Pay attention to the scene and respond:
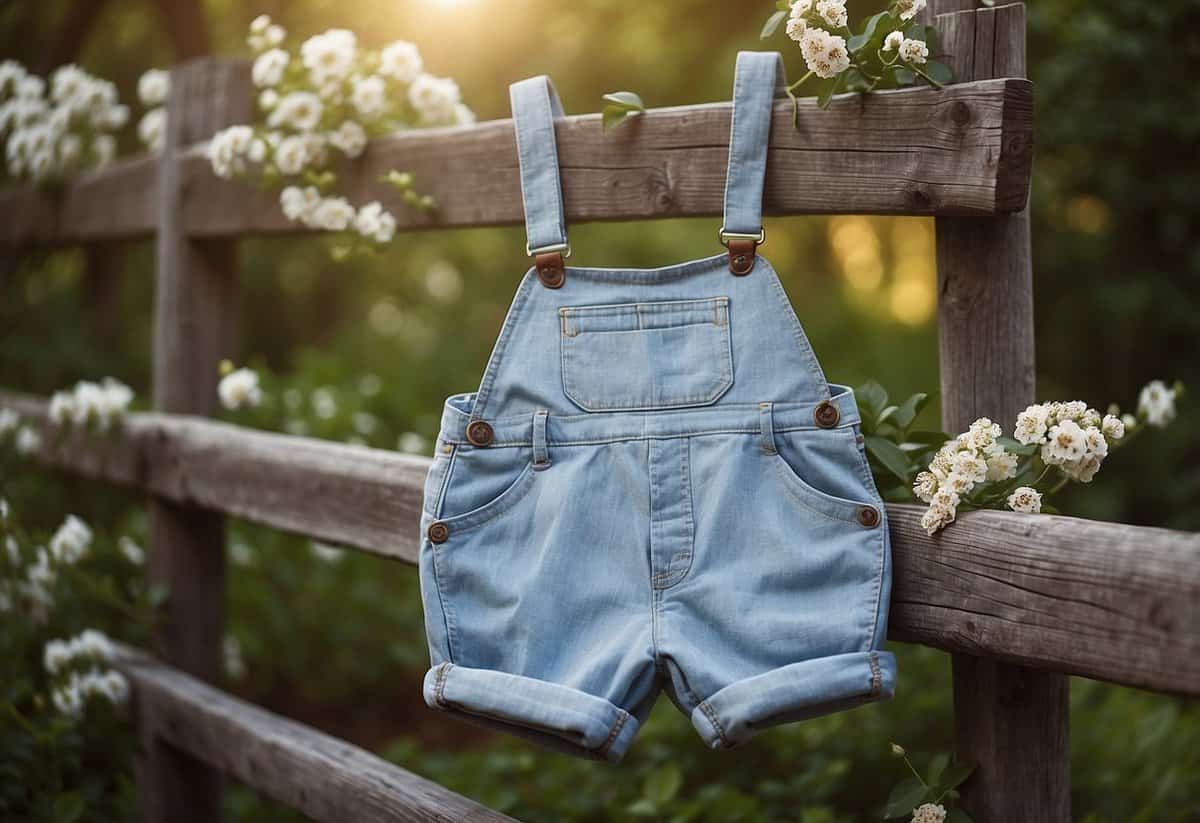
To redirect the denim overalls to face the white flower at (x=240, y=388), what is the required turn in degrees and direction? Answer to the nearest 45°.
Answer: approximately 135° to its right

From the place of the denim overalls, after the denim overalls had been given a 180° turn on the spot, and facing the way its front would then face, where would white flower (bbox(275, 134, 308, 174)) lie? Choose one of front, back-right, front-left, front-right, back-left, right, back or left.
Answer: front-left

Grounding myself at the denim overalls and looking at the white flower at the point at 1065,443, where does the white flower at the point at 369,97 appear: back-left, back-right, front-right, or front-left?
back-left

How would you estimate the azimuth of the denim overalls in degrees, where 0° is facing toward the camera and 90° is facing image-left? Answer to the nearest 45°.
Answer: approximately 0°

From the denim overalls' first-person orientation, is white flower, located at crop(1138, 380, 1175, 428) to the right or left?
on its left
